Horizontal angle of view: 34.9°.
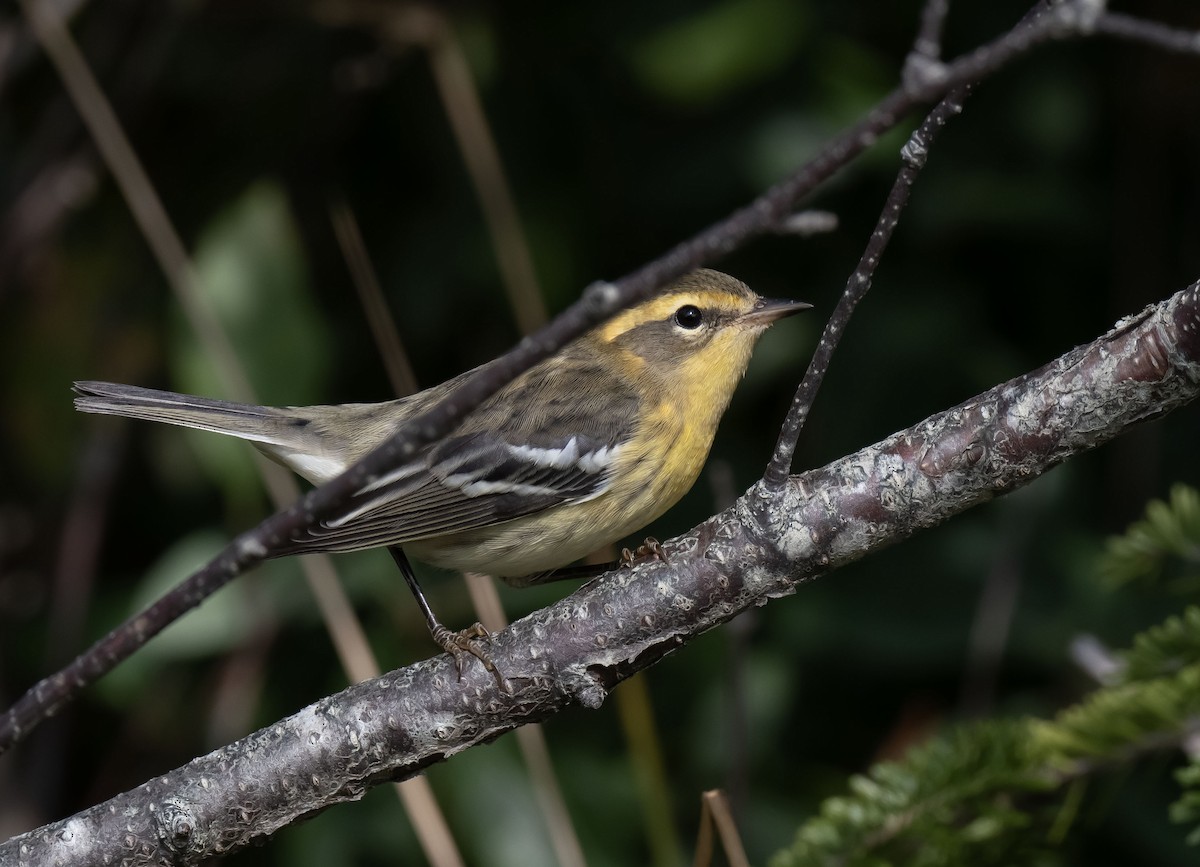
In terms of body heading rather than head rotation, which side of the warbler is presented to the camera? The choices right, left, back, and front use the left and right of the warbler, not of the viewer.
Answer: right

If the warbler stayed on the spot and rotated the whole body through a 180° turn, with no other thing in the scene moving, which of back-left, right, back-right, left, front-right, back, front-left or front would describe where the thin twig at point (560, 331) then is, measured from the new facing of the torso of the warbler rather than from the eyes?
left
